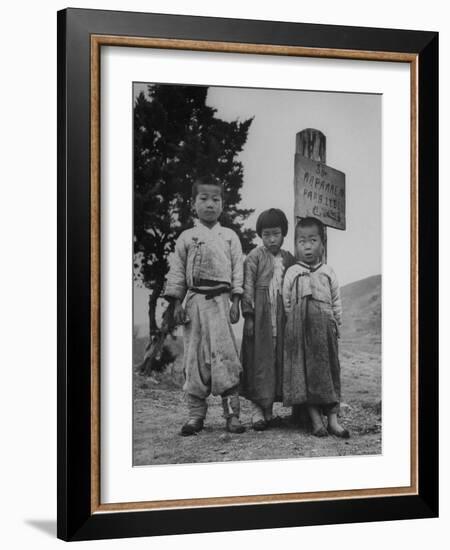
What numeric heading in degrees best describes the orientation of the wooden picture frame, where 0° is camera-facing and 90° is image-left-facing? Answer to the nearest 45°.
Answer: approximately 315°
